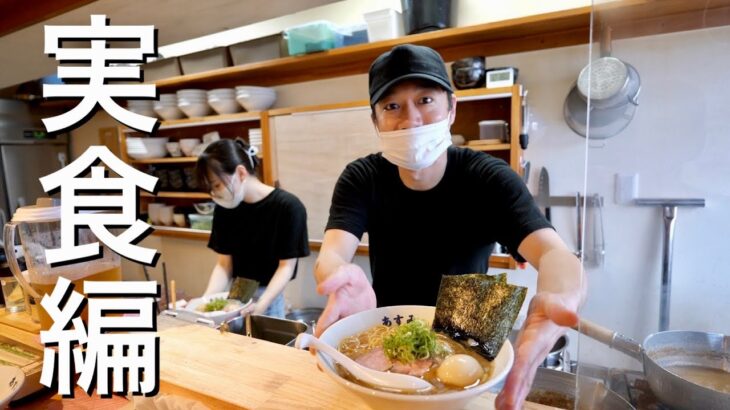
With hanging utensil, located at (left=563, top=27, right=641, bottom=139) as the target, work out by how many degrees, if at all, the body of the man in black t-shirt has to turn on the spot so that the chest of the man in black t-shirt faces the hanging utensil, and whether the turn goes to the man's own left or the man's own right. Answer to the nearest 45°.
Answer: approximately 135° to the man's own left

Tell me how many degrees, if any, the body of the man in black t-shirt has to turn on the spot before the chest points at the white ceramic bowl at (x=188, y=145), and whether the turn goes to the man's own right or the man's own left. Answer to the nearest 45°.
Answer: approximately 135° to the man's own right

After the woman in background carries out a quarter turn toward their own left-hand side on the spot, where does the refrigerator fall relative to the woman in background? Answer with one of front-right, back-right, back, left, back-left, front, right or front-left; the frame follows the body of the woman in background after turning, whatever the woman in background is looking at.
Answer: back

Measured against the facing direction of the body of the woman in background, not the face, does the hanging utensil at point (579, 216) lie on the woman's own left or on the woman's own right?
on the woman's own left

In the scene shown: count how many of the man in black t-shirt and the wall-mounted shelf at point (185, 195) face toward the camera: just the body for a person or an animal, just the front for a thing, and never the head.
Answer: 2

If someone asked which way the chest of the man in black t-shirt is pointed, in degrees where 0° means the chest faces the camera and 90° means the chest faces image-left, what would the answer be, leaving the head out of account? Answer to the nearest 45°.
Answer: approximately 0°

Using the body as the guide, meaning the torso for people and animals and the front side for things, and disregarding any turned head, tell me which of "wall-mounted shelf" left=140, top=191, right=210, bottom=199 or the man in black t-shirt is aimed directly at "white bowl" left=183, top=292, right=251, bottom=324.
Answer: the wall-mounted shelf

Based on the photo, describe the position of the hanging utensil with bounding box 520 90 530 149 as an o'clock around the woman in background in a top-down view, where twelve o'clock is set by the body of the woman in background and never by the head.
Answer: The hanging utensil is roughly at 8 o'clock from the woman in background.
